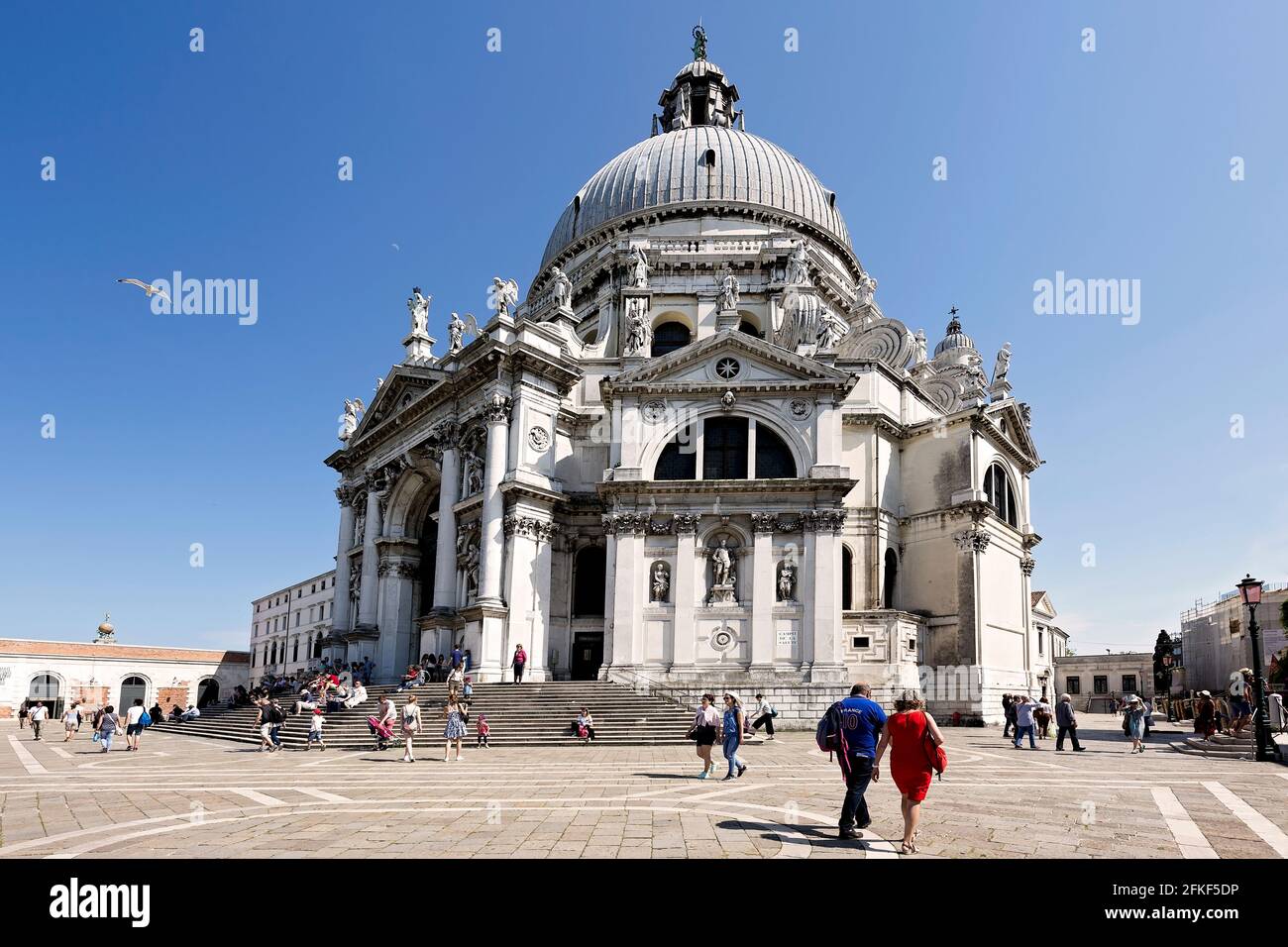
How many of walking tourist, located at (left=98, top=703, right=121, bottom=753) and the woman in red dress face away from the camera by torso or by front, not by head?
2

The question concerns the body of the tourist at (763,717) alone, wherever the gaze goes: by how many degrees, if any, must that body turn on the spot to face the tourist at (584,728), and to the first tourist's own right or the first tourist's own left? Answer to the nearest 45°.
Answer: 0° — they already face them

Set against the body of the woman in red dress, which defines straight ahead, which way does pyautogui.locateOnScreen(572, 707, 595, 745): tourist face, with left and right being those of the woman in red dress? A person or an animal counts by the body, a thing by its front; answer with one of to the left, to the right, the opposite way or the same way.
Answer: the opposite way

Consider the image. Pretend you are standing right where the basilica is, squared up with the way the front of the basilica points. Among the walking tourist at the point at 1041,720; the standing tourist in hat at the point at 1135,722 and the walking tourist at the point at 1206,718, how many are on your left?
3

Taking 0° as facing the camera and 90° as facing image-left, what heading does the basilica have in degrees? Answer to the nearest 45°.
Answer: approximately 45°

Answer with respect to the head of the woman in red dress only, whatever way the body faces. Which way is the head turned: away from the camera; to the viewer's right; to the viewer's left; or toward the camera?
away from the camera

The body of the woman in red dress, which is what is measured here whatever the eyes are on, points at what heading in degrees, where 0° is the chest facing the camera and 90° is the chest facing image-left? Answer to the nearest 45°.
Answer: approximately 180°

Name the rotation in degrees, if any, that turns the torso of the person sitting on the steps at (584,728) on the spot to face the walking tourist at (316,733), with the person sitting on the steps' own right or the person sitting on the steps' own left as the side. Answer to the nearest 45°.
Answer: approximately 90° to the person sitting on the steps' own right

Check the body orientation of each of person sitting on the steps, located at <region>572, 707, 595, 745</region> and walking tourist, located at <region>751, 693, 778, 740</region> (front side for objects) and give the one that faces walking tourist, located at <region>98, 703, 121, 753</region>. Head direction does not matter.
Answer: walking tourist, located at <region>751, 693, 778, 740</region>

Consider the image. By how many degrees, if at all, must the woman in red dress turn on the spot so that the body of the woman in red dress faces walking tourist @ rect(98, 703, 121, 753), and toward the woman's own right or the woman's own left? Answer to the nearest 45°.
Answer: approximately 45° to the woman's own left

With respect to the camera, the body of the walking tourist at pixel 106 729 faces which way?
away from the camera
